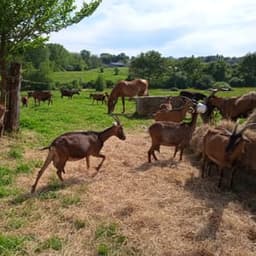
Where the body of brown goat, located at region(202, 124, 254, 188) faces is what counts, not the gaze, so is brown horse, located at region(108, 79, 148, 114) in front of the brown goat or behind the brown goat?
behind

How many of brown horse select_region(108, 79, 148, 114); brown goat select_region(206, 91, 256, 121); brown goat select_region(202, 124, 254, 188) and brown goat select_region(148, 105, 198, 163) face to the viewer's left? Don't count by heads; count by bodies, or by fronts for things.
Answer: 2

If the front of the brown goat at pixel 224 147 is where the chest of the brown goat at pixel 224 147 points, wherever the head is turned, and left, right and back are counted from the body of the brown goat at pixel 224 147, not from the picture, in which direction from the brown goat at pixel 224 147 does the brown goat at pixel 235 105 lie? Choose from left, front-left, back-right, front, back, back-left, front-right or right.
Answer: back-left

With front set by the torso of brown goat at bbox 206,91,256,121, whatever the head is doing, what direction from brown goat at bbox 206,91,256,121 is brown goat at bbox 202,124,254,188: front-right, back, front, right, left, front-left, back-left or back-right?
left

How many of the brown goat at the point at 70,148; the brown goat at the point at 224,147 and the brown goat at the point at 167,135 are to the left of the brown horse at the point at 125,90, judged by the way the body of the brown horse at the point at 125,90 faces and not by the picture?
3

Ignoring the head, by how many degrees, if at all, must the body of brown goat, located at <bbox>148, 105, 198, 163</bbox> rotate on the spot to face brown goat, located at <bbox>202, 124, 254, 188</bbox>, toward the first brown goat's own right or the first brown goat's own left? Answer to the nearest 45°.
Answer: approximately 45° to the first brown goat's own right

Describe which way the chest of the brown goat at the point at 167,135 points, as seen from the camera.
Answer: to the viewer's right

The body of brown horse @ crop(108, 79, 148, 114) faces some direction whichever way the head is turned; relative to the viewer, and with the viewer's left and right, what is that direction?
facing to the left of the viewer

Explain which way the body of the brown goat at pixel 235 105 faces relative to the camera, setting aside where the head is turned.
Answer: to the viewer's left

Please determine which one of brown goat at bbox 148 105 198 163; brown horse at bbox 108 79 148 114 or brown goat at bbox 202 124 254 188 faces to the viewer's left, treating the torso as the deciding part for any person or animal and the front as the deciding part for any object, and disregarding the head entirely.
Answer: the brown horse

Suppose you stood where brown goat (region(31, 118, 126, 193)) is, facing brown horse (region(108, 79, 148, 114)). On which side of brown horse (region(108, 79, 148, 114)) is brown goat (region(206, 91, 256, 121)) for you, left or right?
right
